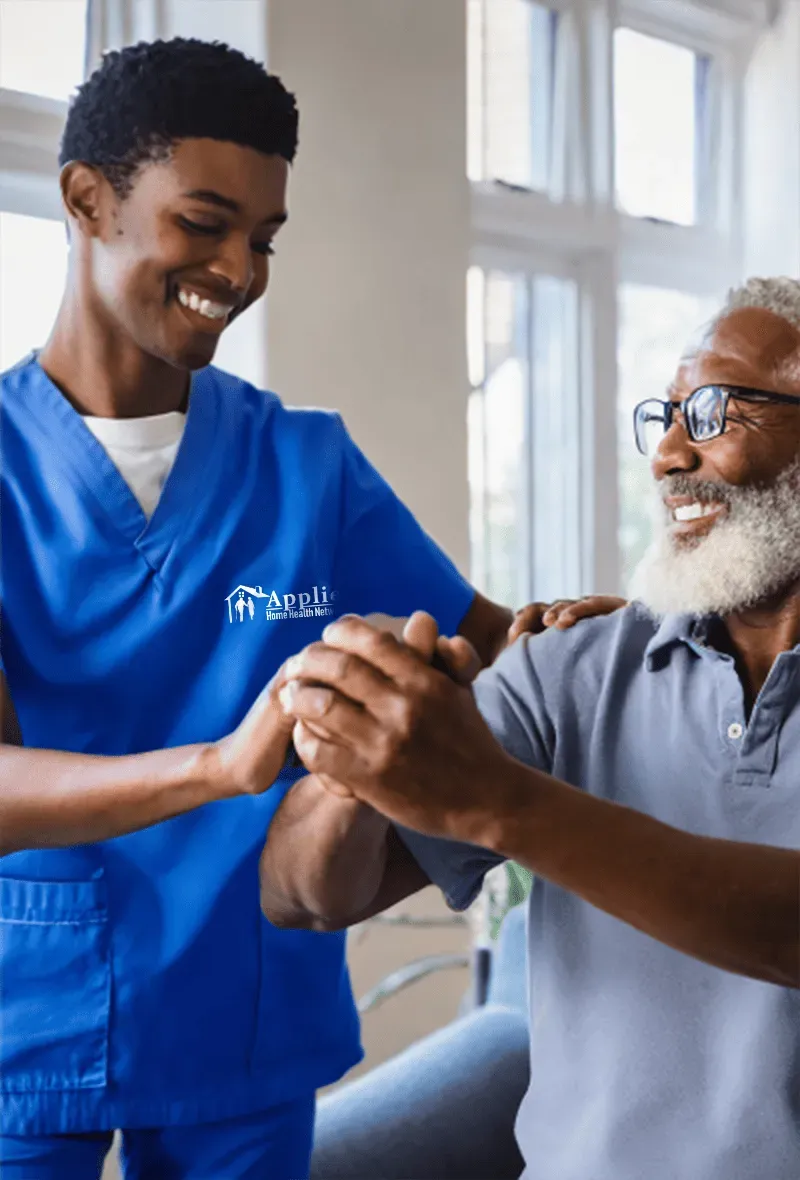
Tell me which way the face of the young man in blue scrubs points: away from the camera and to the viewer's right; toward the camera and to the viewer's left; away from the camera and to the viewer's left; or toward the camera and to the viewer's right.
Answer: toward the camera and to the viewer's right

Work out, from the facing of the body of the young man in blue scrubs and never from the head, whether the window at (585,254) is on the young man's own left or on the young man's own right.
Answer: on the young man's own left

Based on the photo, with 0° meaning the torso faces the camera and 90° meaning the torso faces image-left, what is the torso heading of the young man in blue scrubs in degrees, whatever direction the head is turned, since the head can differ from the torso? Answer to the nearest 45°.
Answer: approximately 315°
